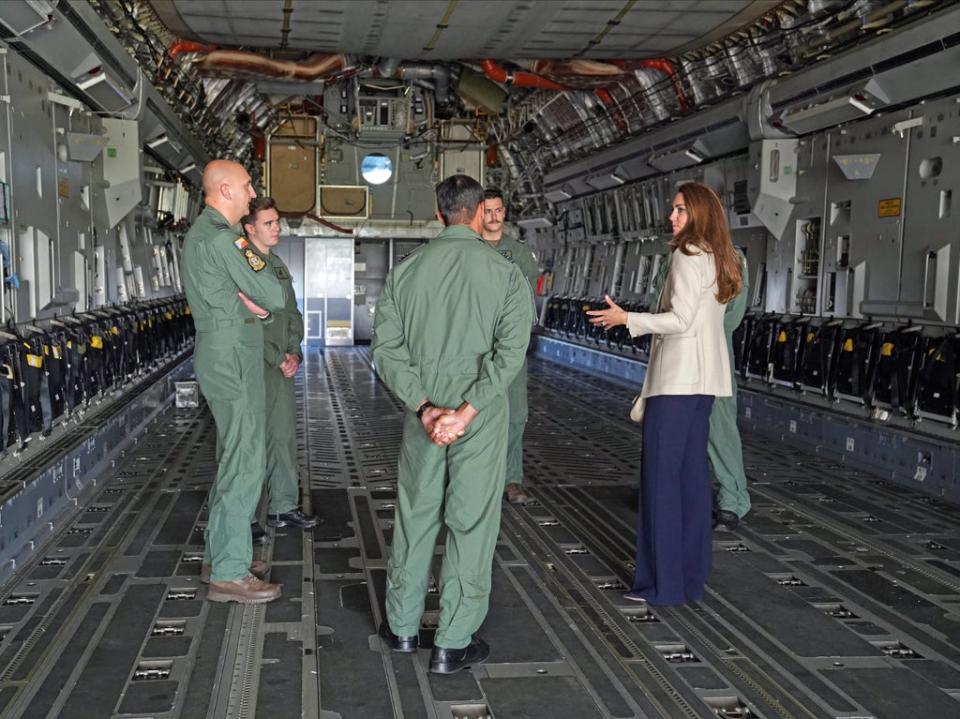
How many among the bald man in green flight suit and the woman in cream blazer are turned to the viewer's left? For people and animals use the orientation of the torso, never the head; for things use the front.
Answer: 1

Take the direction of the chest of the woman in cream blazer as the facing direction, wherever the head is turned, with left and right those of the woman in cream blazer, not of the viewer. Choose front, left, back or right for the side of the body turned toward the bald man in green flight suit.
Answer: front

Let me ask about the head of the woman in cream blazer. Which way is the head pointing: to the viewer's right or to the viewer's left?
to the viewer's left

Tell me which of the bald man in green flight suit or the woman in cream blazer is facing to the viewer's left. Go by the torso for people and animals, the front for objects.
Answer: the woman in cream blazer

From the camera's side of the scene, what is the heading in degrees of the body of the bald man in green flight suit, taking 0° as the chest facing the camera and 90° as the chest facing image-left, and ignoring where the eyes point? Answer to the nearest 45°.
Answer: approximately 270°

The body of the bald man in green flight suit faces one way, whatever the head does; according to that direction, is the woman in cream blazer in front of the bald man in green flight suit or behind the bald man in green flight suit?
in front

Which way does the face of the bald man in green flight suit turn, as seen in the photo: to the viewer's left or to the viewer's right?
to the viewer's right

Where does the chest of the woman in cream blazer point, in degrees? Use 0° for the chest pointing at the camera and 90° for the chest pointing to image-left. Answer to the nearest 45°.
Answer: approximately 90°
